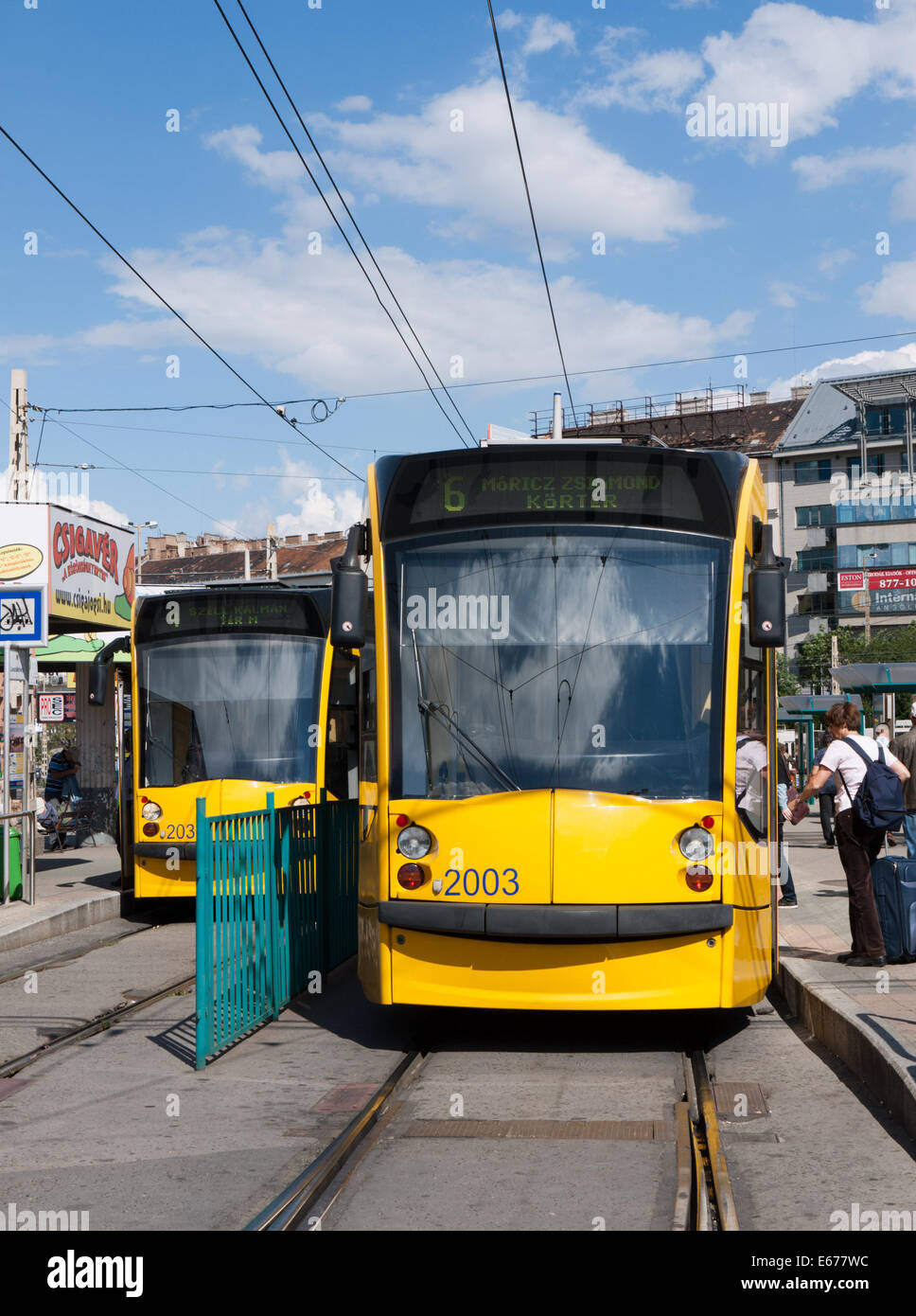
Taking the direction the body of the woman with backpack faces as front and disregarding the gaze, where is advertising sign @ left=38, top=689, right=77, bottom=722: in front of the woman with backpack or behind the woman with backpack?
in front

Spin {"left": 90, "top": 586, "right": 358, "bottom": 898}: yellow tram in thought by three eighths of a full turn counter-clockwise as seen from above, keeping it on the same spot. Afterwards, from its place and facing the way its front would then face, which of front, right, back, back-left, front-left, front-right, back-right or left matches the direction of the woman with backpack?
right

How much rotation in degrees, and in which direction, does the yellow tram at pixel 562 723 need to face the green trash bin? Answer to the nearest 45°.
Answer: approximately 135° to its right

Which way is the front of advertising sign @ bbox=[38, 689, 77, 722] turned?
toward the camera

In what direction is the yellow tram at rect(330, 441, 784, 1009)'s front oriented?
toward the camera

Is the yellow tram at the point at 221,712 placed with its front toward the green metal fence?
yes

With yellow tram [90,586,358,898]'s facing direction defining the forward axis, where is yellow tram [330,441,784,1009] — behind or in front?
in front

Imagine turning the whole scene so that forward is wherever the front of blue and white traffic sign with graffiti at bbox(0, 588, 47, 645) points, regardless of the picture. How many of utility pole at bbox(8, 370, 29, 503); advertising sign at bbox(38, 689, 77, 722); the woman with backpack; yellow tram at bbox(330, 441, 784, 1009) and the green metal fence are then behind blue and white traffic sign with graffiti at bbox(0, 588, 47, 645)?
2

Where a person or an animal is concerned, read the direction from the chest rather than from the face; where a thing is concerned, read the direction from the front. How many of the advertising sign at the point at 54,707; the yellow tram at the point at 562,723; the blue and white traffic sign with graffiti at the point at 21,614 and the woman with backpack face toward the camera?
3
